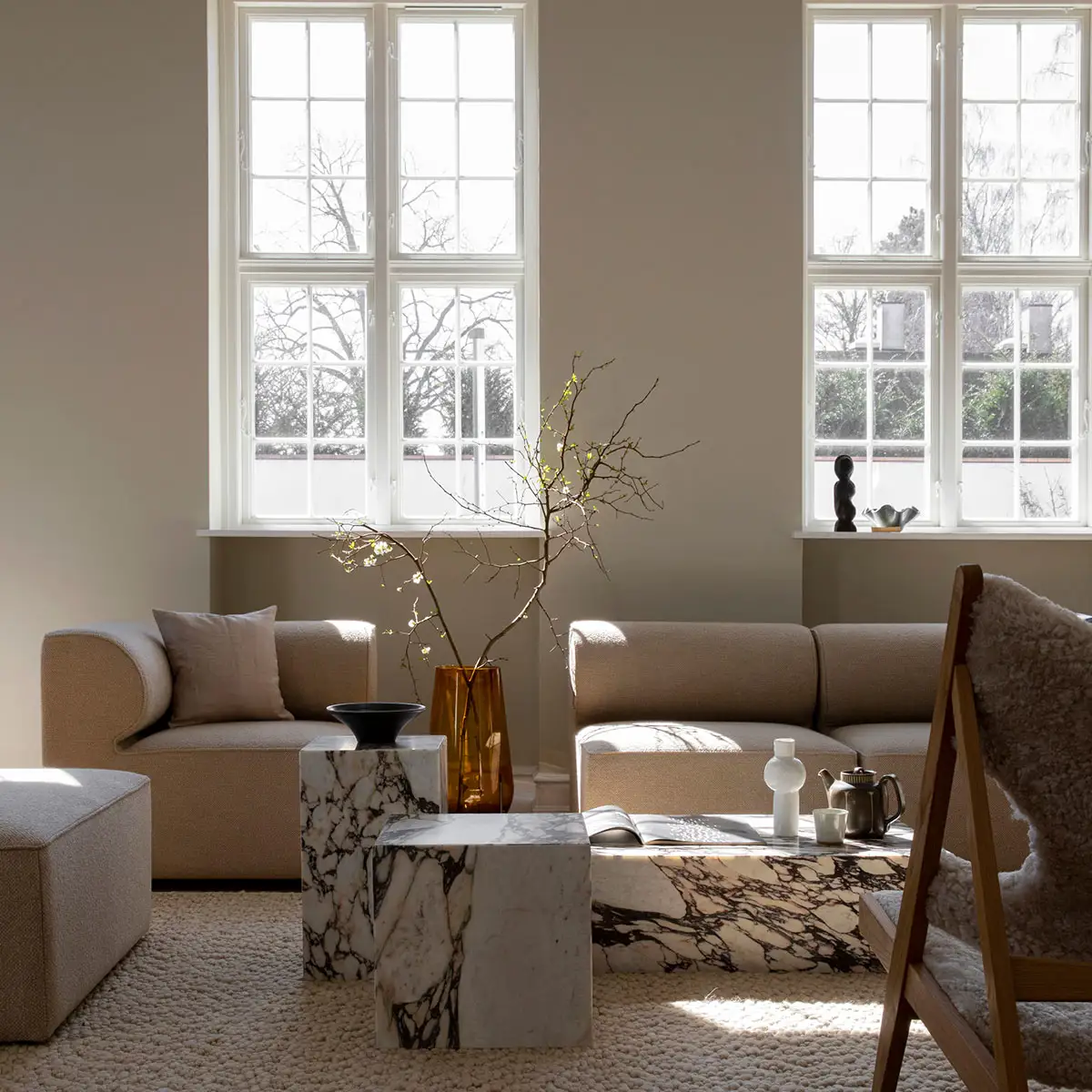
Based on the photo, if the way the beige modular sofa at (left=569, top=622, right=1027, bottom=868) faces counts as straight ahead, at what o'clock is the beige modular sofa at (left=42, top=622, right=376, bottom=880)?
the beige modular sofa at (left=42, top=622, right=376, bottom=880) is roughly at 2 o'clock from the beige modular sofa at (left=569, top=622, right=1027, bottom=868).

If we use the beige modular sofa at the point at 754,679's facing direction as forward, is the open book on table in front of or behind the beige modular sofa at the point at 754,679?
in front

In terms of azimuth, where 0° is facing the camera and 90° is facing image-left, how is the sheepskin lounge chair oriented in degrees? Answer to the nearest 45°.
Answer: approximately 135°

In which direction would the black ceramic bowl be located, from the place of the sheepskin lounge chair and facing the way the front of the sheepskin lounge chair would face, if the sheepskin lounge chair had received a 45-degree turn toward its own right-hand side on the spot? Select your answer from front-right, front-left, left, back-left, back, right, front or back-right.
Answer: front-left

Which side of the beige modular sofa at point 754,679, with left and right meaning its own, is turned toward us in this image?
front

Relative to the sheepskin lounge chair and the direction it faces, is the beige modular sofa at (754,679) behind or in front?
in front

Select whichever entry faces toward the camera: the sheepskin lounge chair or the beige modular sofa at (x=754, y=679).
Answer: the beige modular sofa

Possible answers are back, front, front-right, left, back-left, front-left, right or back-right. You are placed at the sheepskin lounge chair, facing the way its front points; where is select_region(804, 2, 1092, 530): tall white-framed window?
front-right

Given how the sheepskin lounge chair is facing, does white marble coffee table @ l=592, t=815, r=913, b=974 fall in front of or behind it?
in front

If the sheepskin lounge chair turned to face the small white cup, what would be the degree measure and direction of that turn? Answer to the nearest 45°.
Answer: approximately 45° to its right

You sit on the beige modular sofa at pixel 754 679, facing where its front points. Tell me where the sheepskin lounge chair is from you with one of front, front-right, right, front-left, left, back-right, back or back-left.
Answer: front

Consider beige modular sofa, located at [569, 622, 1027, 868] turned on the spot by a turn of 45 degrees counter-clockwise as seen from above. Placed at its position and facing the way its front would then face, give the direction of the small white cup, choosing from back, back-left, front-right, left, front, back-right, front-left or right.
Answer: front-right

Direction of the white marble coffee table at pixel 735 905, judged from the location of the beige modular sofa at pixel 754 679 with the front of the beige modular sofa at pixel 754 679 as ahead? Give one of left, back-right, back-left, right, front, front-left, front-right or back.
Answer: front

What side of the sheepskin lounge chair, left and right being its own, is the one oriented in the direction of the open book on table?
front
